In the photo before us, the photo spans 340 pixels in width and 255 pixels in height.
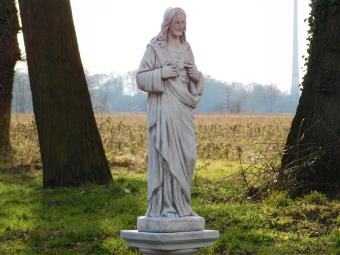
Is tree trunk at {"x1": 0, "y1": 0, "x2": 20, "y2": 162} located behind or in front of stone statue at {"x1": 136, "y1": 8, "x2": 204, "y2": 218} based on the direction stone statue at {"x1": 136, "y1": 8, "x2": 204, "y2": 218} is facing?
behind

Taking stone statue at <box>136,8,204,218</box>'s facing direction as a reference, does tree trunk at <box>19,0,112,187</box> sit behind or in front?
behind

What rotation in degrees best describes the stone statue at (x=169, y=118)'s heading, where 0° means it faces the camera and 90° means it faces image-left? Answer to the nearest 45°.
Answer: approximately 315°

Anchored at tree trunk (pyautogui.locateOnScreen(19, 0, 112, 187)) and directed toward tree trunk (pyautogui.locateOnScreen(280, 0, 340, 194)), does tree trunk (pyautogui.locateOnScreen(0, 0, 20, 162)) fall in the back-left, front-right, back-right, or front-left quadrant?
back-left
